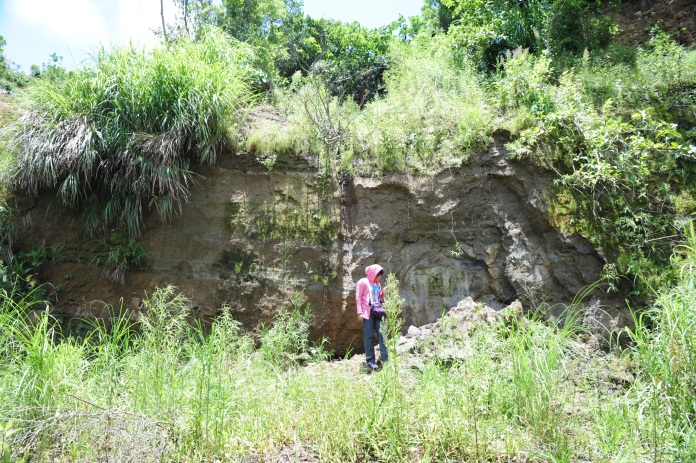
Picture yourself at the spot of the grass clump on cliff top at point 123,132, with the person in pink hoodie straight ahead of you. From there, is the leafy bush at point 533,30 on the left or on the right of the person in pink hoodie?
left

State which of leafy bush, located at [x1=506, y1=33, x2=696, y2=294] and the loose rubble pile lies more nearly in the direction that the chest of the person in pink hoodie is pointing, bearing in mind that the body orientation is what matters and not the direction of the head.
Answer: the loose rubble pile

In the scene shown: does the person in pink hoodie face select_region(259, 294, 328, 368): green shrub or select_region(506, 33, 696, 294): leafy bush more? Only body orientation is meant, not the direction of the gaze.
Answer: the leafy bush

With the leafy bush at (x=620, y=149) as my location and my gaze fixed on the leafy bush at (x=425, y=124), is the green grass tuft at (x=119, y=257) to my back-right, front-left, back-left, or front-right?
front-left

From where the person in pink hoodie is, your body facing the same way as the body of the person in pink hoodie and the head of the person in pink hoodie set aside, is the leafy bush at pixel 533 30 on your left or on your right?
on your left

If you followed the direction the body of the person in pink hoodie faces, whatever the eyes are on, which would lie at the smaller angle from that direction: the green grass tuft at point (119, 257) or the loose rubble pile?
the loose rubble pile

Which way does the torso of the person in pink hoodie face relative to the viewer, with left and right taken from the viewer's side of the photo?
facing the viewer and to the right of the viewer

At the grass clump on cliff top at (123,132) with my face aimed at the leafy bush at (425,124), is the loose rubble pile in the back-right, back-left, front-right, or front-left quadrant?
front-right

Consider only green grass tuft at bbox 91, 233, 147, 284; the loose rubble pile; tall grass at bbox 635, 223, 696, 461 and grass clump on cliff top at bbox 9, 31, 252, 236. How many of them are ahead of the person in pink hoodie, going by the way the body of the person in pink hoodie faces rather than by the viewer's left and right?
2

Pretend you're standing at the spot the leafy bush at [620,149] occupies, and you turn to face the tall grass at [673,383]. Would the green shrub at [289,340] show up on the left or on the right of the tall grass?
right

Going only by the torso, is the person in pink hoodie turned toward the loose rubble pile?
yes

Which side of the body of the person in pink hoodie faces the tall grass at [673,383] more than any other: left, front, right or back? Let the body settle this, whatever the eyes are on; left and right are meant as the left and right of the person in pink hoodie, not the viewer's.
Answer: front

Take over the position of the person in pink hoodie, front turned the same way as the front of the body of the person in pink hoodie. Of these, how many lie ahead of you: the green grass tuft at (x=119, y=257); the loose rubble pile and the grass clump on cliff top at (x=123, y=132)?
1

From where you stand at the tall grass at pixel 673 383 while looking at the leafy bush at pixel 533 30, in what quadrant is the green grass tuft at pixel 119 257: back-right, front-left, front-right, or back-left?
front-left
